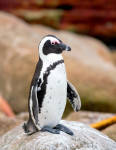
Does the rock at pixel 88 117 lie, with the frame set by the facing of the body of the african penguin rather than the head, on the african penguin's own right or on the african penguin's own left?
on the african penguin's own left

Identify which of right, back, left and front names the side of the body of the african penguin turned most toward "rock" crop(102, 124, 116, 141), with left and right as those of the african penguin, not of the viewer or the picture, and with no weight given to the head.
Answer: left

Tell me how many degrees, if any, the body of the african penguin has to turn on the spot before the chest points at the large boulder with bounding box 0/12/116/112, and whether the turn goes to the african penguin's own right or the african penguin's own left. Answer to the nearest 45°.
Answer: approximately 135° to the african penguin's own left

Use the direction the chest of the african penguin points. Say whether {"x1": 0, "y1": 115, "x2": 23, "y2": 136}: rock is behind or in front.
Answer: behind

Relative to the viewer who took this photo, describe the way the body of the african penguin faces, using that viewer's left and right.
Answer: facing the viewer and to the right of the viewer
